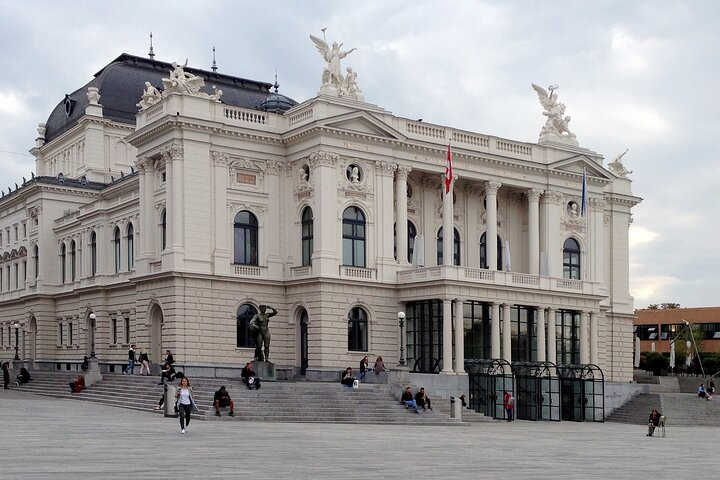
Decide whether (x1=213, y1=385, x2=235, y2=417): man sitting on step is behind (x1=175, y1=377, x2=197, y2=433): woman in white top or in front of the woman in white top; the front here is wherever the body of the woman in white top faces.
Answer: behind

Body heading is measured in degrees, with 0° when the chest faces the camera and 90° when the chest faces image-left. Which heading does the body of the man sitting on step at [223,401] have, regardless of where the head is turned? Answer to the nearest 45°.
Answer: approximately 0°

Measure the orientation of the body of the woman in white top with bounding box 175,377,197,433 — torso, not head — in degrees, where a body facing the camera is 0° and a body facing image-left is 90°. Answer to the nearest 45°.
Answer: approximately 0°

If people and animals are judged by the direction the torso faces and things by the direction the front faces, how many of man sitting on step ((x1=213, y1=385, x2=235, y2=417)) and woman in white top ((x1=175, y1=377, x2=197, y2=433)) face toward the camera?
2
